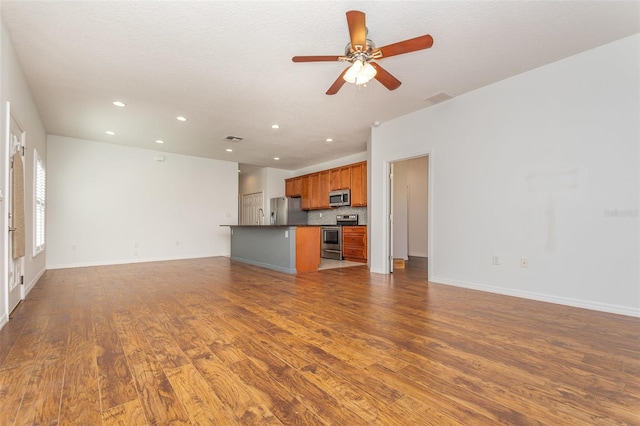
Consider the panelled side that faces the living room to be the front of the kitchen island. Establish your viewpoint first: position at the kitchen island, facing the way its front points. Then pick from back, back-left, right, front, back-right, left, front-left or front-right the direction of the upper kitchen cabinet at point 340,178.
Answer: back

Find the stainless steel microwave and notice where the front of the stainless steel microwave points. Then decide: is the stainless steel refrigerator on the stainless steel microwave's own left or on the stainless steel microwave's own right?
on the stainless steel microwave's own right

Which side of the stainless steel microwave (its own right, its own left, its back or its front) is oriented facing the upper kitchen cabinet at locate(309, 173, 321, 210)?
right

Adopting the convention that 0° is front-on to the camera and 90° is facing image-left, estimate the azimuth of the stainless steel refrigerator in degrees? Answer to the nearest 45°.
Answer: approximately 45°

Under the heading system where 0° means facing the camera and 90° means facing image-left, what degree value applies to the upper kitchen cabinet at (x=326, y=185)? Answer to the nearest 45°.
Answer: approximately 45°

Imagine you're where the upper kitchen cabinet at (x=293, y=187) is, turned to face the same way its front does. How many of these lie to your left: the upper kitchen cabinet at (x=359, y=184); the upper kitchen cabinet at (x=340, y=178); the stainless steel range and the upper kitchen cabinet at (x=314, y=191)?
4
